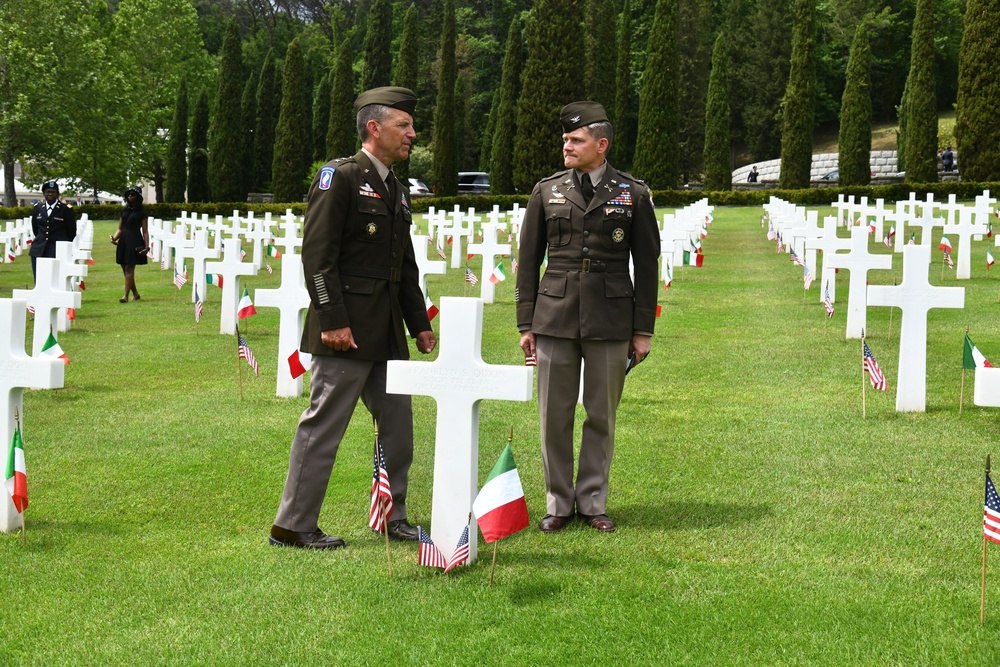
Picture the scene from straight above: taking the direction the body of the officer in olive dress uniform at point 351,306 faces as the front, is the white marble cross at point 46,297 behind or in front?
behind

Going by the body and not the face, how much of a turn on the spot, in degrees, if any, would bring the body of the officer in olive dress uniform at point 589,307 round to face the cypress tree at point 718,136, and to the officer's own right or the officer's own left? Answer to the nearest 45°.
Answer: approximately 180°

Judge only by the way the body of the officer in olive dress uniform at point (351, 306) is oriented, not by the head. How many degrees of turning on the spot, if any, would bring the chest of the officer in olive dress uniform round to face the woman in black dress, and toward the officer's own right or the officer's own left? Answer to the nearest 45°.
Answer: approximately 135° to the officer's own left

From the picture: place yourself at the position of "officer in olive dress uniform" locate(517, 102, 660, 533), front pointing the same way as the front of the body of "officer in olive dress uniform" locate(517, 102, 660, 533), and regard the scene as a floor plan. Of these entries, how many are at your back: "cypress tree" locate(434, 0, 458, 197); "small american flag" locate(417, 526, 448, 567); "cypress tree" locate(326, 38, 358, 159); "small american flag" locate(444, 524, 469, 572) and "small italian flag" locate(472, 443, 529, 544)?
2

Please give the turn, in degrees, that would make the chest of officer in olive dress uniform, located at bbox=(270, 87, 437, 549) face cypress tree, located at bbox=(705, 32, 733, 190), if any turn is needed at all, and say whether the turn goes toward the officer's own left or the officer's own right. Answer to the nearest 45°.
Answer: approximately 135° to the officer's own left

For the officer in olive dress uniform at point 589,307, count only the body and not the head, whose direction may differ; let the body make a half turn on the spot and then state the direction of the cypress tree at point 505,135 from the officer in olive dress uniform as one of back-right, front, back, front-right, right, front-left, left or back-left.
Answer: front

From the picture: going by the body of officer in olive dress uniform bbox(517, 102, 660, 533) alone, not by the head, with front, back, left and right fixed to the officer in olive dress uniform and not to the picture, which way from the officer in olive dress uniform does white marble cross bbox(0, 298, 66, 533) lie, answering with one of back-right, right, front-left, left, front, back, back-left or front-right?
right

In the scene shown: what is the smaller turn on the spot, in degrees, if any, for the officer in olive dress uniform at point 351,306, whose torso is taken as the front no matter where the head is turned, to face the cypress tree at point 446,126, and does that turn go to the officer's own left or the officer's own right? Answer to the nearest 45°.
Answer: approximately 135° to the officer's own left

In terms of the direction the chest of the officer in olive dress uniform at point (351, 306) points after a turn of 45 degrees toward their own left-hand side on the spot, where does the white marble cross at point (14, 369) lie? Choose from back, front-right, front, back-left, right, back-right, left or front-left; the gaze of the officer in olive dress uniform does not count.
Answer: back

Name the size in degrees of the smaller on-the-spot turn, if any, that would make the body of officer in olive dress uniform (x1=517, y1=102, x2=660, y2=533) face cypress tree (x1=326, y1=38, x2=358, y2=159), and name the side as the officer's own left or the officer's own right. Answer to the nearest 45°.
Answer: approximately 180°

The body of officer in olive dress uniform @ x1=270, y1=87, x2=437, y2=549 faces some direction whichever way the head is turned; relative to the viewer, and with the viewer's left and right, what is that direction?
facing the viewer and to the right of the viewer

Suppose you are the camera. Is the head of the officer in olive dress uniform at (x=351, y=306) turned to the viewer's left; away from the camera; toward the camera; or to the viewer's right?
to the viewer's right

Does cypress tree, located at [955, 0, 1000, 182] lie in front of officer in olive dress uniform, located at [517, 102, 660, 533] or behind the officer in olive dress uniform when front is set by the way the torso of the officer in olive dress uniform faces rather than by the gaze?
behind

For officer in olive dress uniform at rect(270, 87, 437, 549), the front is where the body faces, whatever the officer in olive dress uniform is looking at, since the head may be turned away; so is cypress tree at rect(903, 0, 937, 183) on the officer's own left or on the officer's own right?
on the officer's own left

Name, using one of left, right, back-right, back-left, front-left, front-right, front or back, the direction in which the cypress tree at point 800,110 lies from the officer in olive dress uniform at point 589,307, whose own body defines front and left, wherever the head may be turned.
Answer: back
